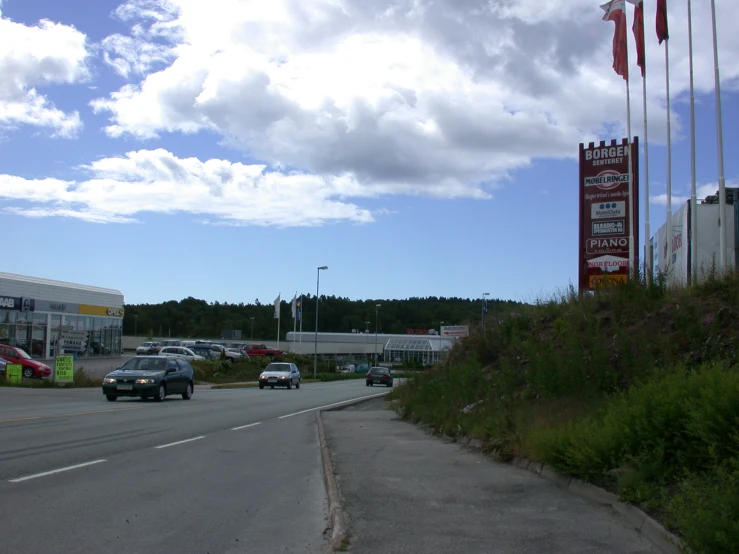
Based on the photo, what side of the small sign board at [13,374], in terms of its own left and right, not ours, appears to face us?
front

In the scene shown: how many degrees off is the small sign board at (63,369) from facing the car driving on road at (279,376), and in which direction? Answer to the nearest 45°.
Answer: approximately 135° to its left

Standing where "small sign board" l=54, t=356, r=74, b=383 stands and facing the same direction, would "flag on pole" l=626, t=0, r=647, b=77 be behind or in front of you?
in front

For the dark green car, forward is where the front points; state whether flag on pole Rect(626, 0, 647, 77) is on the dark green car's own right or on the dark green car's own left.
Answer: on the dark green car's own left

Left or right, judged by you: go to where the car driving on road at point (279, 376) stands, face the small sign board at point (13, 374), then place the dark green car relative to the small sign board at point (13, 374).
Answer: left

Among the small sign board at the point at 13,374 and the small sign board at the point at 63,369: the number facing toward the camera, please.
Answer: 2

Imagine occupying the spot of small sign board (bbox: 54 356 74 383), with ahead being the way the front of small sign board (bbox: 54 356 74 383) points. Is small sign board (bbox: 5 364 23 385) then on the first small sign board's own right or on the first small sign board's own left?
on the first small sign board's own right

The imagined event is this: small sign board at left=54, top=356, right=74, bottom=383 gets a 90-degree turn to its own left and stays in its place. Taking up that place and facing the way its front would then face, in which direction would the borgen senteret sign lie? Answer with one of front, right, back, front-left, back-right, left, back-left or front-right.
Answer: front-right

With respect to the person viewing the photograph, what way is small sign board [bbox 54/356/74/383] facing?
facing the viewer

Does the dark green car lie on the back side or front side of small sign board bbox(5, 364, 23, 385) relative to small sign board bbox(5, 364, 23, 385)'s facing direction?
on the front side

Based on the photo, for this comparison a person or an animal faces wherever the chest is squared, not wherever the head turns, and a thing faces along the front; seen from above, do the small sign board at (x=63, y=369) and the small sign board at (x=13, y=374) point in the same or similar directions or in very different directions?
same or similar directions

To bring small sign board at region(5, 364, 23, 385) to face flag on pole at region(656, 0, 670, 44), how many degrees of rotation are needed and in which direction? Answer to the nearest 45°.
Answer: approximately 45° to its left

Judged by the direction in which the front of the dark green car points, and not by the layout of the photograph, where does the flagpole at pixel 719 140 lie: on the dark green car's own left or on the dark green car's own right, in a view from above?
on the dark green car's own left
